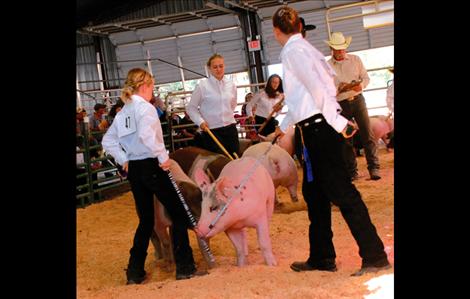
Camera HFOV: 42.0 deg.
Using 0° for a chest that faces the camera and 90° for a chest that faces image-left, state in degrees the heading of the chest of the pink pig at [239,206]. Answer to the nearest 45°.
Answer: approximately 45°

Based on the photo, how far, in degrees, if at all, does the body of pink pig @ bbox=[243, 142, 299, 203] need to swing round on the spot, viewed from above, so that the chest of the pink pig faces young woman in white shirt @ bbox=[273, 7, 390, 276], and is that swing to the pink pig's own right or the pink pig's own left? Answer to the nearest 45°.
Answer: approximately 135° to the pink pig's own left

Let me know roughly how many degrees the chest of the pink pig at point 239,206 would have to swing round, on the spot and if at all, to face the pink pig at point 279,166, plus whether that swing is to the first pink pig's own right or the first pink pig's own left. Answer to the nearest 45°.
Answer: approximately 135° to the first pink pig's own right

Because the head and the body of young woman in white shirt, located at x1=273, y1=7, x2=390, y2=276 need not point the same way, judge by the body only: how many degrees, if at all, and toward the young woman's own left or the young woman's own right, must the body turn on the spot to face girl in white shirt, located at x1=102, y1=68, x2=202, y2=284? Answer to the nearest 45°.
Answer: approximately 45° to the young woman's own right

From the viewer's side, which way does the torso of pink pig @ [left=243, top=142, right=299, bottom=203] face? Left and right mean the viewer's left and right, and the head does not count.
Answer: facing away from the viewer and to the left of the viewer

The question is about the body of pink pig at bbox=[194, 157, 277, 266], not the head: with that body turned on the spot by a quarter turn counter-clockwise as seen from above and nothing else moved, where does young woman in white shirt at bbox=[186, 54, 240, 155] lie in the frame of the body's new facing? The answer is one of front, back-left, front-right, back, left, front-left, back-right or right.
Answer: back-left

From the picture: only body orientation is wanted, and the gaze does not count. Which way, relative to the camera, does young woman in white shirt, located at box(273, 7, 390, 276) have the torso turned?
to the viewer's left

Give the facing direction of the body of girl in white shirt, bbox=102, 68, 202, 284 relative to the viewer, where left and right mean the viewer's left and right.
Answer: facing away from the viewer and to the right of the viewer

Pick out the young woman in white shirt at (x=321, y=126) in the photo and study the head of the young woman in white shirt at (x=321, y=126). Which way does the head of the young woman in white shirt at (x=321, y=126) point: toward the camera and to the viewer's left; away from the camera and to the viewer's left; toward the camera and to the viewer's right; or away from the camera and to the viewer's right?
away from the camera and to the viewer's left

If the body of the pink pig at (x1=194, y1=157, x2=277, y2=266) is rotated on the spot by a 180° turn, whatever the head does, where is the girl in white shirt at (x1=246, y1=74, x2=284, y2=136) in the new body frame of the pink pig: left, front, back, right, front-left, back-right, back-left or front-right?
front-left

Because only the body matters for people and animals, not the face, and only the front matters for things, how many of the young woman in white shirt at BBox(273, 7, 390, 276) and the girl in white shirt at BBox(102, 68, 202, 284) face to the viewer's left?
1

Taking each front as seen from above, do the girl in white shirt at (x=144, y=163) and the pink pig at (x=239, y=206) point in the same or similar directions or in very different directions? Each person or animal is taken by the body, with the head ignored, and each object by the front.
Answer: very different directions
